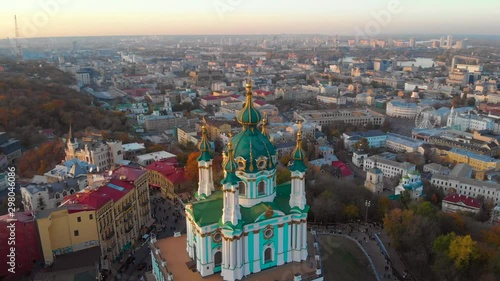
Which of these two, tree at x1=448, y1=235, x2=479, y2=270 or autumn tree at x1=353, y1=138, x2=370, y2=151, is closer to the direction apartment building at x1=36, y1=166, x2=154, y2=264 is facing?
the tree

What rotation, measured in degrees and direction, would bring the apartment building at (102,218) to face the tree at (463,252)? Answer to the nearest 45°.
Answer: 0° — it already faces it

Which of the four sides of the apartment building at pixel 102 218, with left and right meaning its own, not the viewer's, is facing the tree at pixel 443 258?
front

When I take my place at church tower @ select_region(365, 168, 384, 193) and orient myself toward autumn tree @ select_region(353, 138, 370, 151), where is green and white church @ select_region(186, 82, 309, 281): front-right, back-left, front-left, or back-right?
back-left

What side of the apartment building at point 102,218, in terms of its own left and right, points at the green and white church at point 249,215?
front

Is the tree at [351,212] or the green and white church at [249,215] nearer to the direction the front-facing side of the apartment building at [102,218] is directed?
the green and white church

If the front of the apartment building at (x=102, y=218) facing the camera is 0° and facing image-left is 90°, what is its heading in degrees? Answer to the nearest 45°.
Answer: approximately 315°

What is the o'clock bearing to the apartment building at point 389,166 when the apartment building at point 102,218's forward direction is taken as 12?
the apartment building at point 389,166 is roughly at 10 o'clock from the apartment building at point 102,218.

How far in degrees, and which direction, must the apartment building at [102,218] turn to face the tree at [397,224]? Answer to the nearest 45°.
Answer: approximately 45° to its left

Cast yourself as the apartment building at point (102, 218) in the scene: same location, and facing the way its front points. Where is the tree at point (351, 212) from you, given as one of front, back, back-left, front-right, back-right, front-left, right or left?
front-left
